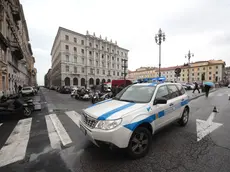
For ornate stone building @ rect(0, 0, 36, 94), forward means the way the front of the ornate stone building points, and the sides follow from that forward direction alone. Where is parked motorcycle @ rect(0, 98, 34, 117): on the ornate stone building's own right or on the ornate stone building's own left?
on the ornate stone building's own right

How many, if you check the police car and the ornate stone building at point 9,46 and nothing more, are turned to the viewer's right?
1

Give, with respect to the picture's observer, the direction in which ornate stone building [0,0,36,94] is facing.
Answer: facing to the right of the viewer

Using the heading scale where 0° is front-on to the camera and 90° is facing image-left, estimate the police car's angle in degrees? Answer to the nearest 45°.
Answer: approximately 45°

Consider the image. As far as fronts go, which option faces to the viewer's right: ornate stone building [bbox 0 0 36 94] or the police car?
the ornate stone building

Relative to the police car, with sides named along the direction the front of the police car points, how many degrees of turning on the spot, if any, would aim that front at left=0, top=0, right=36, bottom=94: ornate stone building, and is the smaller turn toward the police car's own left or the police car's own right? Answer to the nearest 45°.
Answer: approximately 90° to the police car's own right

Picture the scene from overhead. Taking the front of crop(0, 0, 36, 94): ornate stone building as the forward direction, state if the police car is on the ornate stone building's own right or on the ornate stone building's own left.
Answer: on the ornate stone building's own right
